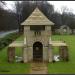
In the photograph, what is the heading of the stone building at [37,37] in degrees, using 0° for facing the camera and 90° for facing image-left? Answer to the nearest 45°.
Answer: approximately 0°
